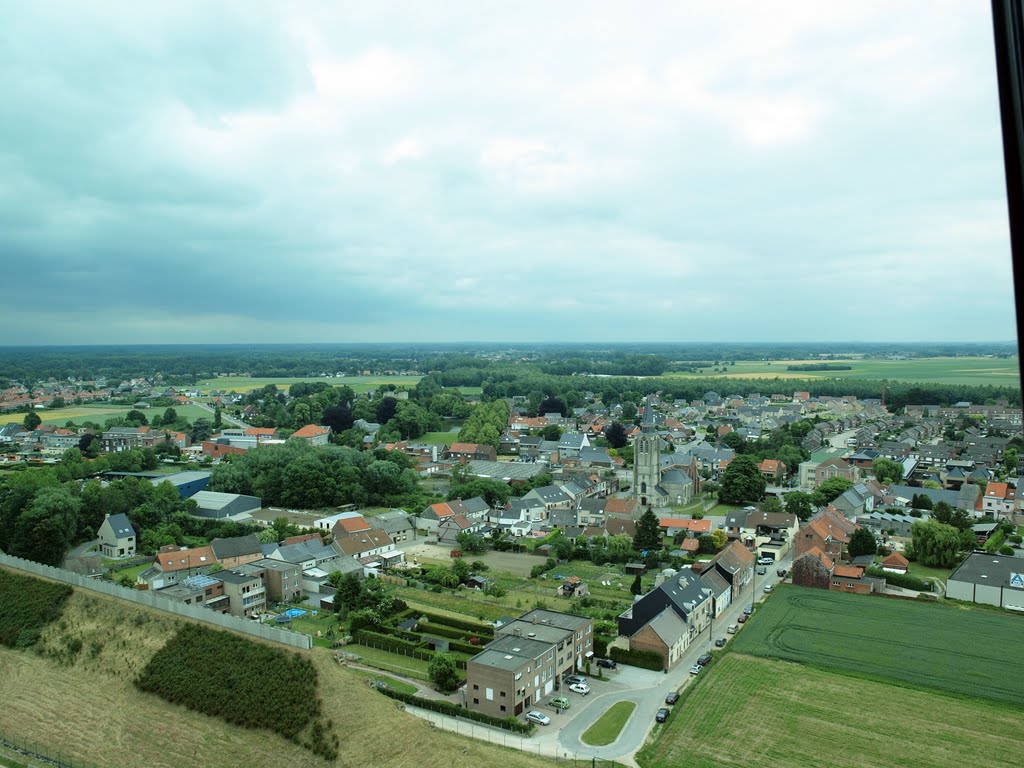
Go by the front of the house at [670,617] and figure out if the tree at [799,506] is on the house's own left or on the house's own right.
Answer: on the house's own left

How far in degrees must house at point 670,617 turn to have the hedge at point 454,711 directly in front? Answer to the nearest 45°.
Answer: approximately 90° to its right

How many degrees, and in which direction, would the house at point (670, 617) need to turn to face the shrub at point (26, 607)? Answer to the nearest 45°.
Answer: approximately 135° to its right

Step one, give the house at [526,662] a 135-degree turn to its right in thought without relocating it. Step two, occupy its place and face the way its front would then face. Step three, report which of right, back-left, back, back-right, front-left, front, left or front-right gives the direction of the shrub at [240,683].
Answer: front

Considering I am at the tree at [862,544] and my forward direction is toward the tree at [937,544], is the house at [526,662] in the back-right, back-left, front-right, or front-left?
back-right

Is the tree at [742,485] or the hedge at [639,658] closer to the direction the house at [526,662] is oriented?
the hedge

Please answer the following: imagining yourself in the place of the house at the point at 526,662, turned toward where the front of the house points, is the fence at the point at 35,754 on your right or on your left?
on your right

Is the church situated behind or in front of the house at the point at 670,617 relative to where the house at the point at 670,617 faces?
behind

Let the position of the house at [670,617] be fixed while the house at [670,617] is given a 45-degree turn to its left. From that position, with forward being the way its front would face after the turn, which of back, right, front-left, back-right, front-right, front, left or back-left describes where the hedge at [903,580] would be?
front-left
